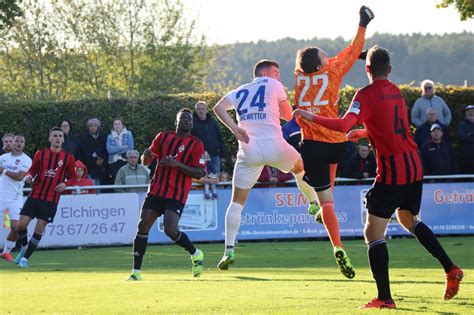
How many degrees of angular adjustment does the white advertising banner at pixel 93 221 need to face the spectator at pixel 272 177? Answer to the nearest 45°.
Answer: approximately 90° to its left

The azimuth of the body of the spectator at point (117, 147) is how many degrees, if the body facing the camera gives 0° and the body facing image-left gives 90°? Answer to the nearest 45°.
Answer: approximately 0°

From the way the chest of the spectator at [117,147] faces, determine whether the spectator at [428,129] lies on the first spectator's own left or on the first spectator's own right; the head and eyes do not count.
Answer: on the first spectator's own left

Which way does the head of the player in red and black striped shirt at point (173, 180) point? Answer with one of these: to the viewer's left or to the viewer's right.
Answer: to the viewer's right

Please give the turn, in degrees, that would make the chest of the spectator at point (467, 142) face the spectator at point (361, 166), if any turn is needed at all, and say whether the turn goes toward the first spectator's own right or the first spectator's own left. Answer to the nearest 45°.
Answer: approximately 45° to the first spectator's own right

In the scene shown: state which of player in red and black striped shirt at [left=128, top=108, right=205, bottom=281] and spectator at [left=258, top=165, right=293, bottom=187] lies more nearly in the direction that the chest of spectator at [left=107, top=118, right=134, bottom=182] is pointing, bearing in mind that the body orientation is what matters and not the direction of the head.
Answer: the player in red and black striped shirt
